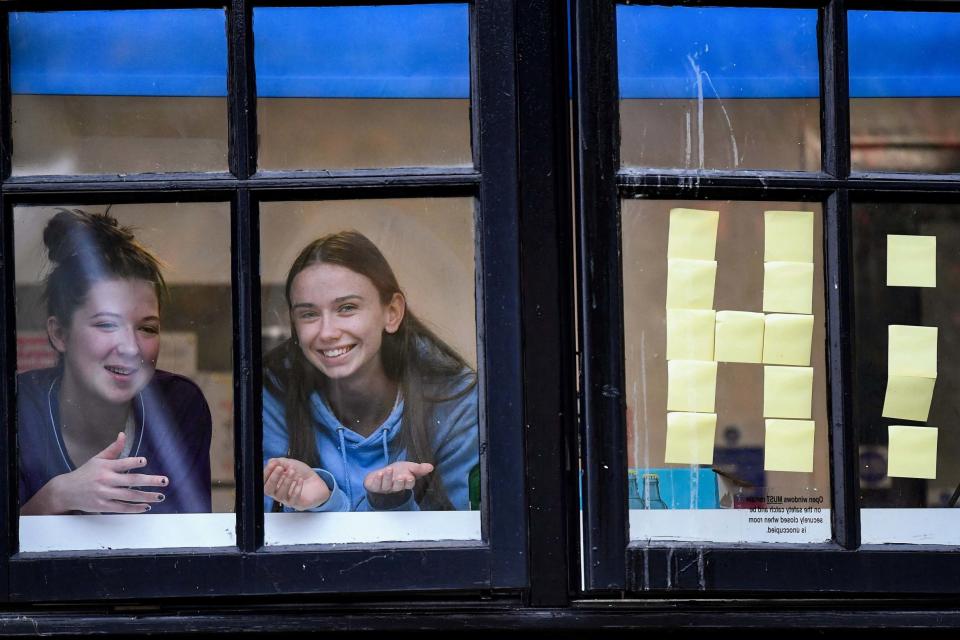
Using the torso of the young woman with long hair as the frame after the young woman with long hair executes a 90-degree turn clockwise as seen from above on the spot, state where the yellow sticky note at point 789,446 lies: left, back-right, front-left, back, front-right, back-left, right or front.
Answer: back

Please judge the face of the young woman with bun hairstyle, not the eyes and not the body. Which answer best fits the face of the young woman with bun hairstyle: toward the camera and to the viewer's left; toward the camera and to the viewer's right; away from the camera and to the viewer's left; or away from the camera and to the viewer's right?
toward the camera and to the viewer's right

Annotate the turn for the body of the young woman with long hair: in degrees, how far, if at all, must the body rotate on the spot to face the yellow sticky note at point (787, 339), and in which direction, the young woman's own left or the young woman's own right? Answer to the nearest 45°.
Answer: approximately 90° to the young woman's own left

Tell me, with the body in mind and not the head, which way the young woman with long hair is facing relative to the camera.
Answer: toward the camera

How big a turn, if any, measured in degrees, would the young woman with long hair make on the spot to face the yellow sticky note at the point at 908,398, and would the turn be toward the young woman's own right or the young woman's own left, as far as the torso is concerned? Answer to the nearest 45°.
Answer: approximately 90° to the young woman's own left

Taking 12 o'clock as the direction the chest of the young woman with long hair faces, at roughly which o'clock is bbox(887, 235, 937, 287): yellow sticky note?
The yellow sticky note is roughly at 9 o'clock from the young woman with long hair.

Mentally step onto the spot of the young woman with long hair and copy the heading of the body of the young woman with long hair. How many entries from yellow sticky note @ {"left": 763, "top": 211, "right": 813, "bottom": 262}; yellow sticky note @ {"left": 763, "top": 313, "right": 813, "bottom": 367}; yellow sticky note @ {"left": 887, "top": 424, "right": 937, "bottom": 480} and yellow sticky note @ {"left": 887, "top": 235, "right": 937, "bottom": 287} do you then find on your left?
4

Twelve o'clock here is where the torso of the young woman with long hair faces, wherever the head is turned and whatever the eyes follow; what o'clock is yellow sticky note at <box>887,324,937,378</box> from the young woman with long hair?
The yellow sticky note is roughly at 9 o'clock from the young woman with long hair.

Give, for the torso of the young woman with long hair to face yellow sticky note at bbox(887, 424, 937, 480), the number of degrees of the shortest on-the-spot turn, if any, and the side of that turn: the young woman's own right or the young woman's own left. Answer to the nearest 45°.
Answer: approximately 90° to the young woman's own left

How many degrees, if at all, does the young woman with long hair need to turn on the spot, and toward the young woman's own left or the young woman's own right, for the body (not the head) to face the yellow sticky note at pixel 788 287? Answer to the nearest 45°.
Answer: approximately 90° to the young woman's own left

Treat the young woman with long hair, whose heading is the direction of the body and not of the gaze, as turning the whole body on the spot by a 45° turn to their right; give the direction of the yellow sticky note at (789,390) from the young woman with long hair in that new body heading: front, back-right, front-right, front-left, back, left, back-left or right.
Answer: back-left
